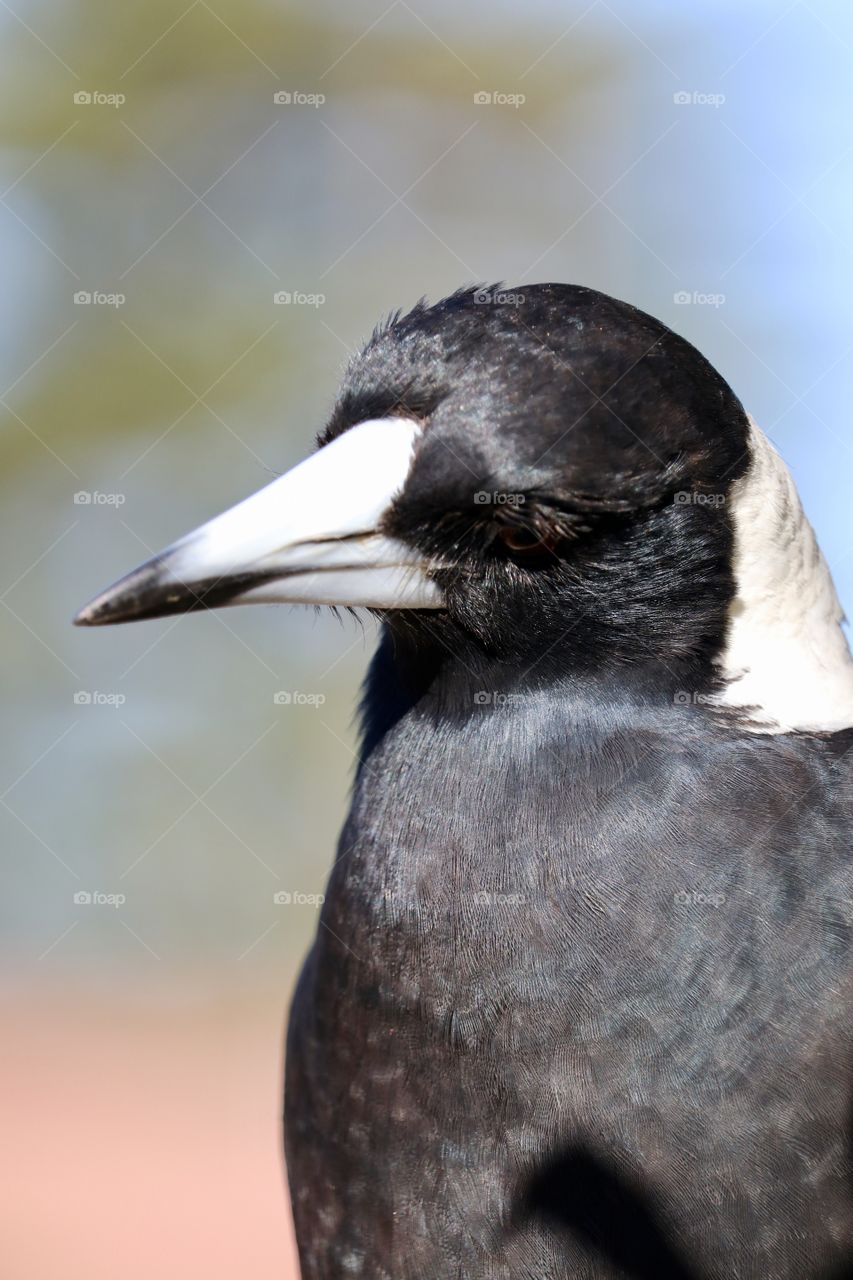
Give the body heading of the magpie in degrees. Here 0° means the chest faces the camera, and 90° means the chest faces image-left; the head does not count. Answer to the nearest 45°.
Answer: approximately 45°
